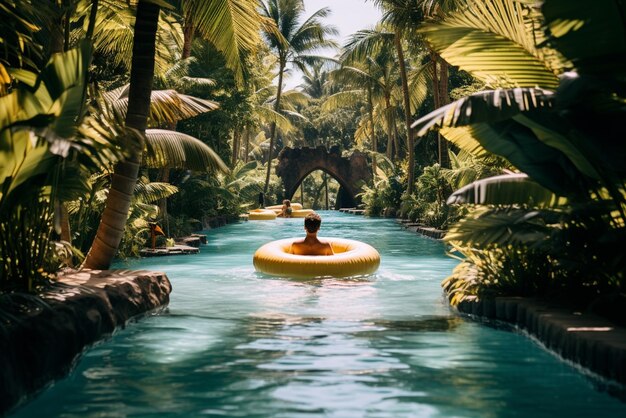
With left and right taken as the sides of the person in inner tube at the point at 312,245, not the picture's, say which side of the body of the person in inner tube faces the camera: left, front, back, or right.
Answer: back

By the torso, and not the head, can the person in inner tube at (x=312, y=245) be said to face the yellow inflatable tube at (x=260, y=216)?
yes

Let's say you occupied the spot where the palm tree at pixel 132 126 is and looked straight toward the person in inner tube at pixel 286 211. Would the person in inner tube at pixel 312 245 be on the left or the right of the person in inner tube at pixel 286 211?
right

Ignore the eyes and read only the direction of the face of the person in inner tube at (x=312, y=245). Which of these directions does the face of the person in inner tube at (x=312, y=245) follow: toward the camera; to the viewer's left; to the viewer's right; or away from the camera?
away from the camera

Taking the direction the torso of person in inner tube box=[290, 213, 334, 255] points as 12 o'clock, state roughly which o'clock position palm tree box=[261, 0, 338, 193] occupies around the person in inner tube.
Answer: The palm tree is roughly at 12 o'clock from the person in inner tube.

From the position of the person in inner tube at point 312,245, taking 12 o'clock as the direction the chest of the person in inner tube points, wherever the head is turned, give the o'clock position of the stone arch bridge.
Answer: The stone arch bridge is roughly at 12 o'clock from the person in inner tube.

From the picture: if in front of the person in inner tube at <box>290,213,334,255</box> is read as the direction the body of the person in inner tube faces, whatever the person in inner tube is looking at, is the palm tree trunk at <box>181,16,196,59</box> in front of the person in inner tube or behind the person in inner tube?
in front
